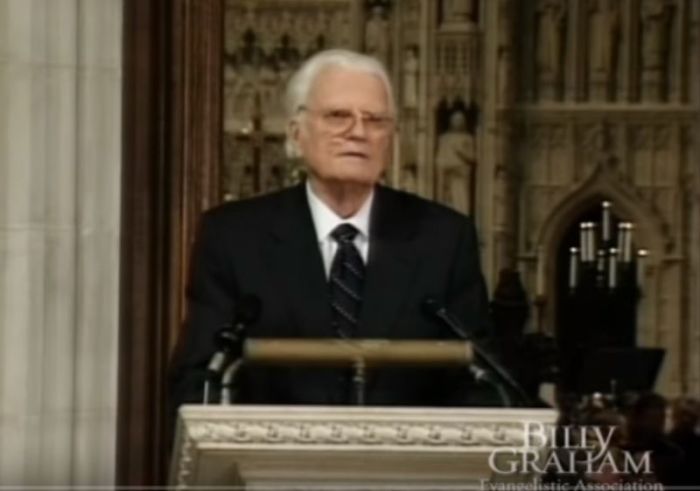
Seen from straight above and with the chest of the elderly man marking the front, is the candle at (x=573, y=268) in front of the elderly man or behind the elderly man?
behind

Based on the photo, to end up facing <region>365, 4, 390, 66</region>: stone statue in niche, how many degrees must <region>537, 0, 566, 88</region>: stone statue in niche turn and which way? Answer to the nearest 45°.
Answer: approximately 90° to its right

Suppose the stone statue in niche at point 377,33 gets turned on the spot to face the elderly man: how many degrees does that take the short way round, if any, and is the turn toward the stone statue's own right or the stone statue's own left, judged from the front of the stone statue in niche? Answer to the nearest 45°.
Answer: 0° — it already faces them

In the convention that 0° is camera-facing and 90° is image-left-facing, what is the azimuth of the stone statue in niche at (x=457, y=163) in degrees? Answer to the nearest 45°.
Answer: approximately 0°

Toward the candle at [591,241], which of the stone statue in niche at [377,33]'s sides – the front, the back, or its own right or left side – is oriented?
left
